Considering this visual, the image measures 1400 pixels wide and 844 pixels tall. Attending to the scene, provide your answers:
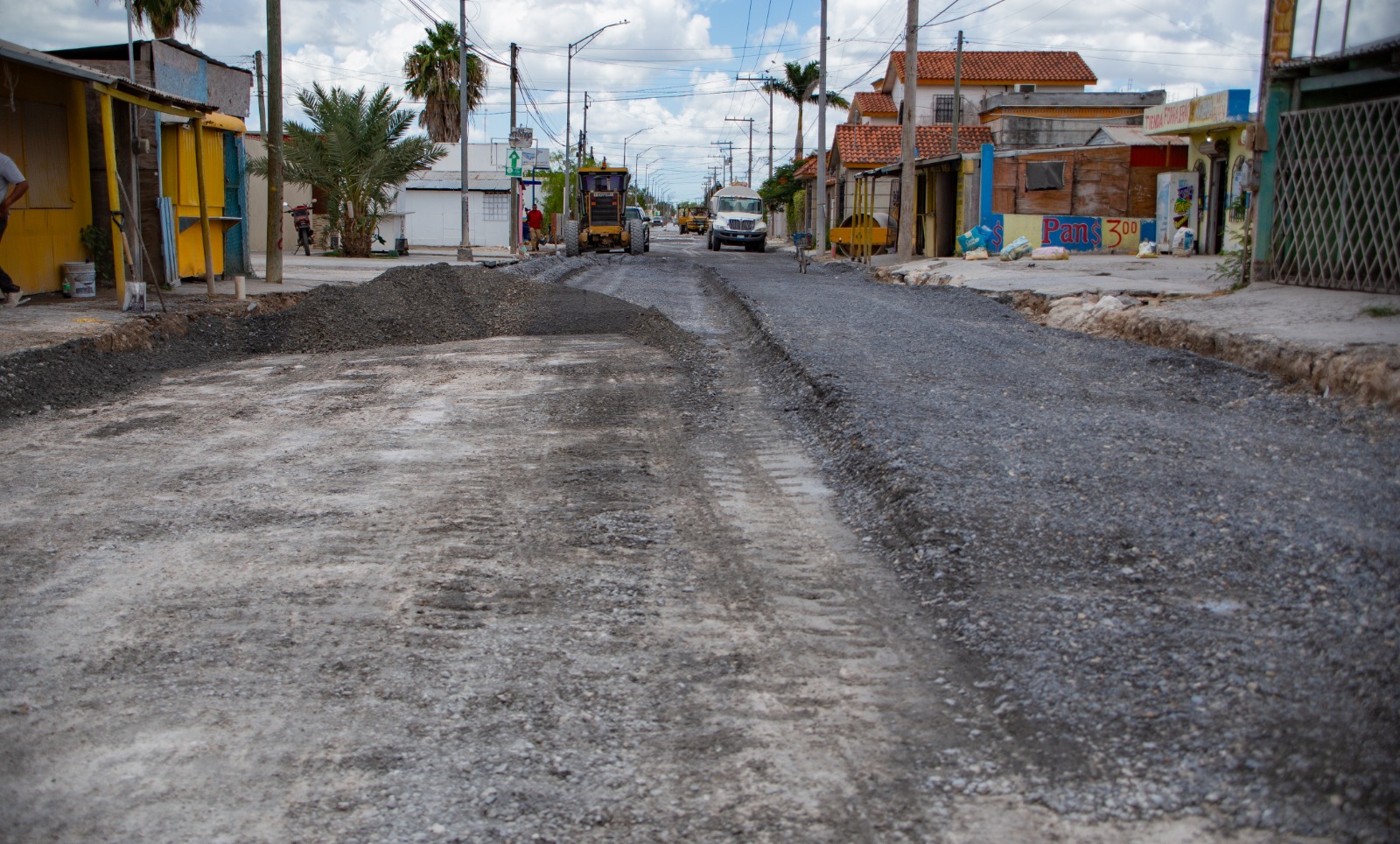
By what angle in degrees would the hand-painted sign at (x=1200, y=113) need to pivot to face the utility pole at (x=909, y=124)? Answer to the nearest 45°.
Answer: approximately 45° to its right

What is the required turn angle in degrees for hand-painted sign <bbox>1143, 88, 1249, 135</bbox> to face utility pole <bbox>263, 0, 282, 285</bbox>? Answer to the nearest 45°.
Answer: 0° — it already faces it

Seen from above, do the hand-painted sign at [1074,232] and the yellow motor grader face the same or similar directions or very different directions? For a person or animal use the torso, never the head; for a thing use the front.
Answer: very different directions

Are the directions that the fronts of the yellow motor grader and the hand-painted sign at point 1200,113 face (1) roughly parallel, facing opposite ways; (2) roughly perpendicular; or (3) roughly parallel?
roughly perpendicular

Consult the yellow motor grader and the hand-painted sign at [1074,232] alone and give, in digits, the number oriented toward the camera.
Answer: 1

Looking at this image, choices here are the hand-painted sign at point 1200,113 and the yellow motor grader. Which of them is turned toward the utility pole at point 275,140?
the hand-painted sign
